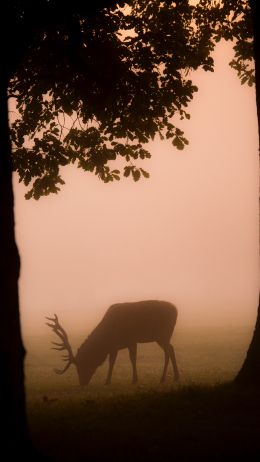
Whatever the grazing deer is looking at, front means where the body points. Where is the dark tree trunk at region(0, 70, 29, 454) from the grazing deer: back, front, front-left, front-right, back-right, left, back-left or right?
left

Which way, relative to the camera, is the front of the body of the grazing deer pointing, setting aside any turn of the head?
to the viewer's left
